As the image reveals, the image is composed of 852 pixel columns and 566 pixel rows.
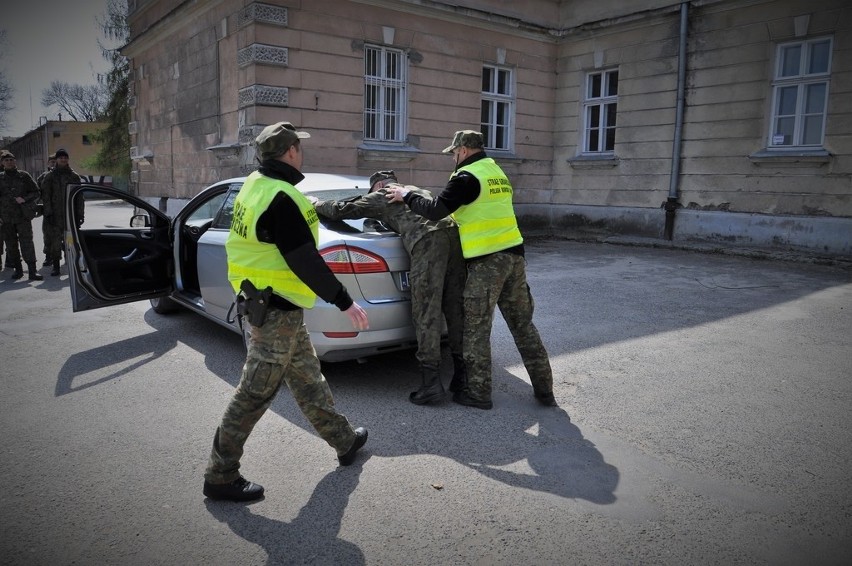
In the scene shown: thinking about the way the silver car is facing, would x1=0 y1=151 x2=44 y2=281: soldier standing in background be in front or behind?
in front

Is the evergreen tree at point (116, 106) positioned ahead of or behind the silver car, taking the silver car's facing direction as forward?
ahead

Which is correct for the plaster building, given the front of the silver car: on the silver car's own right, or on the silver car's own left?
on the silver car's own right

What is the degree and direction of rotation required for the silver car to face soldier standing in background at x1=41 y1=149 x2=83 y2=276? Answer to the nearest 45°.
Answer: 0° — it already faces them

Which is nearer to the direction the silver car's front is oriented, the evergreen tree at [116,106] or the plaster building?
the evergreen tree

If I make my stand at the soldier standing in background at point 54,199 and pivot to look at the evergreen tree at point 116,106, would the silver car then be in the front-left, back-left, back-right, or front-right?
back-right

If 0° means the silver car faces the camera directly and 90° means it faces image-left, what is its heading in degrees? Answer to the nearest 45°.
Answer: approximately 135°
